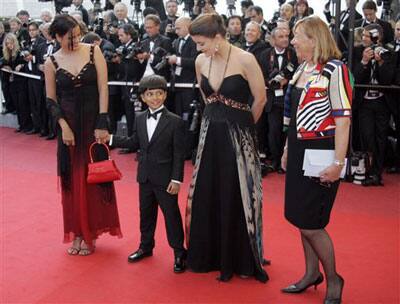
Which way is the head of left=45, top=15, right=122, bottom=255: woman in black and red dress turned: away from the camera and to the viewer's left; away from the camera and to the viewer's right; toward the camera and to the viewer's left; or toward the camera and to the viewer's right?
toward the camera and to the viewer's right

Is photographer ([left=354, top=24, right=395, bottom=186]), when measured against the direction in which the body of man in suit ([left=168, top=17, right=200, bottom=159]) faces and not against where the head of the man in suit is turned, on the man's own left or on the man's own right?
on the man's own left

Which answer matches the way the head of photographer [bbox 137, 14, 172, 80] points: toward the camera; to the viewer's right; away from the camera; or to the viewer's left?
toward the camera

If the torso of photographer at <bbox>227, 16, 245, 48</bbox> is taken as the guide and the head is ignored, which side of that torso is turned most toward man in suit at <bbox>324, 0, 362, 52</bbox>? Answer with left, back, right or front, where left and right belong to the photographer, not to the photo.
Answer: left

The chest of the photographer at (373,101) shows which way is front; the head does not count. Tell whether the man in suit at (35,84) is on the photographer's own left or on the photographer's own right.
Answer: on the photographer's own right

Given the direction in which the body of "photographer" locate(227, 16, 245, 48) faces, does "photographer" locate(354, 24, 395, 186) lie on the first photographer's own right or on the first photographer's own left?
on the first photographer's own left

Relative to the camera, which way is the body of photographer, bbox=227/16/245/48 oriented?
toward the camera

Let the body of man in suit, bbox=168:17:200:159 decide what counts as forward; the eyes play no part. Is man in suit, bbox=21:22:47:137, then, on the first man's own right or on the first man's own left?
on the first man's own right

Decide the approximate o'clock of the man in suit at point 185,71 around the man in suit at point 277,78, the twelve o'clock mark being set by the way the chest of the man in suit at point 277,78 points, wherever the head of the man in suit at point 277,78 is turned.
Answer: the man in suit at point 185,71 is roughly at 4 o'clock from the man in suit at point 277,78.

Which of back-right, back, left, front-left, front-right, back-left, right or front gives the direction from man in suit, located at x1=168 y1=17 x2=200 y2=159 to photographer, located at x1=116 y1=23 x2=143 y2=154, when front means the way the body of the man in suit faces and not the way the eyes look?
right

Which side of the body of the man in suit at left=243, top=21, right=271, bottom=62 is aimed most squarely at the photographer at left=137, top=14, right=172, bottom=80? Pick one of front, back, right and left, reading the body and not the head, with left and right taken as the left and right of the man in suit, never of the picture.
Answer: right

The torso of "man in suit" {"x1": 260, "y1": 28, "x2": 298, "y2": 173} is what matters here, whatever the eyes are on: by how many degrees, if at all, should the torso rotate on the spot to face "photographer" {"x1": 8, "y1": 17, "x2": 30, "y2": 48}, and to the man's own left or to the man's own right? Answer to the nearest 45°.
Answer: approximately 135° to the man's own right

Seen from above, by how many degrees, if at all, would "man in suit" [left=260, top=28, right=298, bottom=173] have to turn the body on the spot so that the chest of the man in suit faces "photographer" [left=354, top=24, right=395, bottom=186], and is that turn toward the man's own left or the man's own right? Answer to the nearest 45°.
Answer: approximately 90° to the man's own left

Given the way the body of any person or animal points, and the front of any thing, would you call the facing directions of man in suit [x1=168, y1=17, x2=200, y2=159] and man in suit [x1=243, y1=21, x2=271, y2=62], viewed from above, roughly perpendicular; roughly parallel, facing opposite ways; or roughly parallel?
roughly parallel

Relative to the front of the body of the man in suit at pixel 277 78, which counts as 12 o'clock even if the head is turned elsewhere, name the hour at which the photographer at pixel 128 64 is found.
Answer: The photographer is roughly at 4 o'clock from the man in suit.

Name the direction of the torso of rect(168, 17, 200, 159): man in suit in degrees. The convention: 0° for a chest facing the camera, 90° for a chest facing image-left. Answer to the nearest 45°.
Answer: approximately 45°

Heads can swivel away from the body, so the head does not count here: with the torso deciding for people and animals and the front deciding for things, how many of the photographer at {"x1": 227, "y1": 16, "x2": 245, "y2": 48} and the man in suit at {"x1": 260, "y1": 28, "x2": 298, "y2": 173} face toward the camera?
2

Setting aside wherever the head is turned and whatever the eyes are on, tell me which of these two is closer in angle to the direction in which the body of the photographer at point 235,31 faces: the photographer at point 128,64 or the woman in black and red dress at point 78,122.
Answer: the woman in black and red dress
